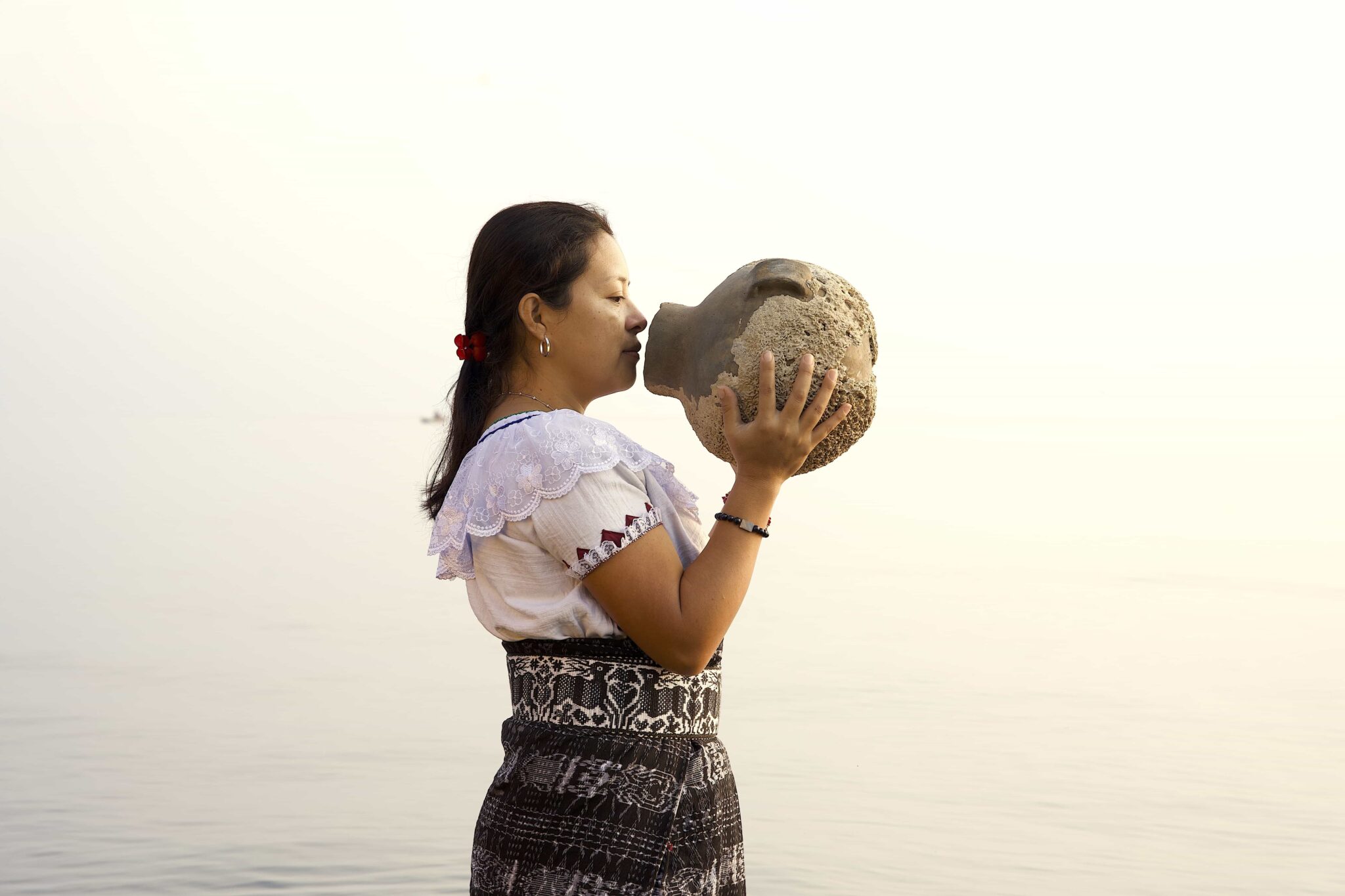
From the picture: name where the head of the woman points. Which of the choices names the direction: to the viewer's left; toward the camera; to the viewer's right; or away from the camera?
to the viewer's right

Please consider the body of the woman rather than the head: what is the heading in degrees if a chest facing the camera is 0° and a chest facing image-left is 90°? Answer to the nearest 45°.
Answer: approximately 270°
